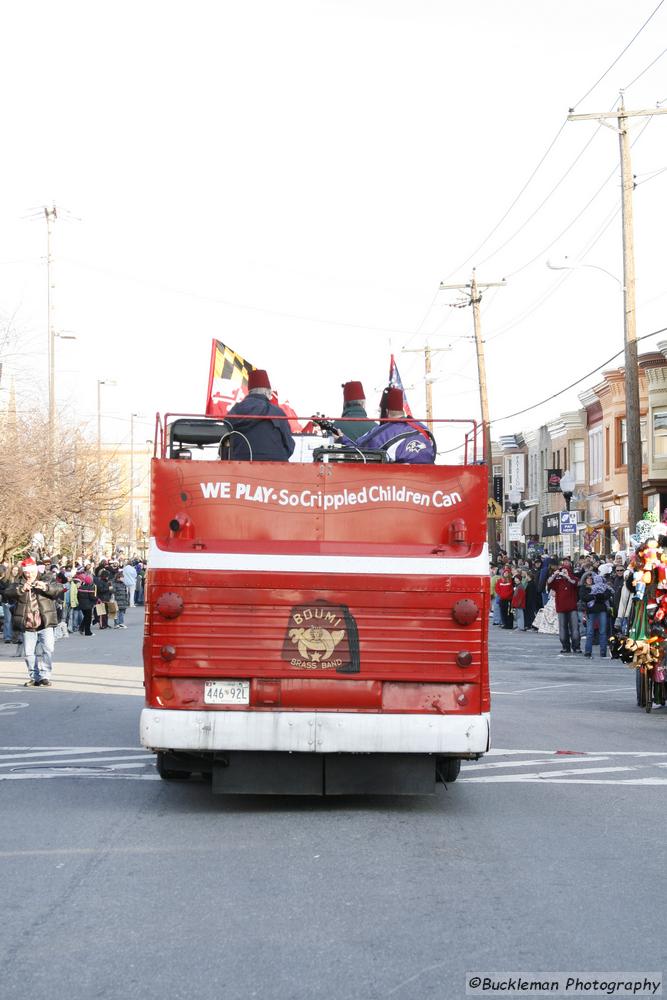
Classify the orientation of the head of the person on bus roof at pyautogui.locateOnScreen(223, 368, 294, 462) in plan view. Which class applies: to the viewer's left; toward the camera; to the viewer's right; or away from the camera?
away from the camera

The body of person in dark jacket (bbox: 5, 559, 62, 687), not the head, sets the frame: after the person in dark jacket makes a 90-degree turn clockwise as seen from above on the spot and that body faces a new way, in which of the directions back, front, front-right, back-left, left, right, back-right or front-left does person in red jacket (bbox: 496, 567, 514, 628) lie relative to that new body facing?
back-right

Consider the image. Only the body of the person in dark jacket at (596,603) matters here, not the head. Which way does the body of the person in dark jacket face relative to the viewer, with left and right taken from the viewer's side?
facing the viewer

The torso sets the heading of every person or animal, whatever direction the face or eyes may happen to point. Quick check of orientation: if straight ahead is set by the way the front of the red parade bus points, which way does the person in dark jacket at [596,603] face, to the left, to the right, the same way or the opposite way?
the opposite way

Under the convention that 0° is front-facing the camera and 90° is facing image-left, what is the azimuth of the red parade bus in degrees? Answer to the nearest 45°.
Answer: approximately 180°

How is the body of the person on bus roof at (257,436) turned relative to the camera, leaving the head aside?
away from the camera

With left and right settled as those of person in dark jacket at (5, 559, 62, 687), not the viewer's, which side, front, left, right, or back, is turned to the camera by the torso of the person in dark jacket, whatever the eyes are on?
front

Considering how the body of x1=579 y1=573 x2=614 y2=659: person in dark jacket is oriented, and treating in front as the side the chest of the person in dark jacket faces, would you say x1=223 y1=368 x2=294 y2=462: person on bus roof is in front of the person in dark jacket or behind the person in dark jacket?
in front

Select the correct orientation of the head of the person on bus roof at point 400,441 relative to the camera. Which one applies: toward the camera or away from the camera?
away from the camera

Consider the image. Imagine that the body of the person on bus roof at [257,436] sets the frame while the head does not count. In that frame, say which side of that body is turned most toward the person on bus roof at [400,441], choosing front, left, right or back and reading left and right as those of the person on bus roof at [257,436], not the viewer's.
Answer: right

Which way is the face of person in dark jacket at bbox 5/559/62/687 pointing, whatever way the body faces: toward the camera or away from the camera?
toward the camera

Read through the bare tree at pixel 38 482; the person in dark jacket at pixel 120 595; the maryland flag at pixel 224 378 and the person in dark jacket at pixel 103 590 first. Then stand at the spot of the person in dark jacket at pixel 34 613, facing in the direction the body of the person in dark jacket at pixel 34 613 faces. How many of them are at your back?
3

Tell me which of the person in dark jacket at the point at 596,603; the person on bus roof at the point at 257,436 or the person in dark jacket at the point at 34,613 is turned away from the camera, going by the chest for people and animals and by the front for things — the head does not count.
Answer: the person on bus roof

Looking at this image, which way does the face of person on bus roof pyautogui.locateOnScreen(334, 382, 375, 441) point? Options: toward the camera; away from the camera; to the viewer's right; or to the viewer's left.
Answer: away from the camera

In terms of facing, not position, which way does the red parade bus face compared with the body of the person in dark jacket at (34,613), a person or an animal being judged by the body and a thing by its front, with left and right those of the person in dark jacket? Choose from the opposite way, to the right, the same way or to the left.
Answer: the opposite way
